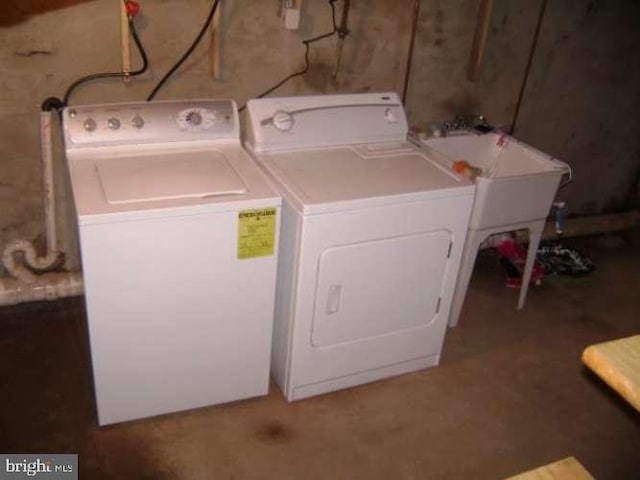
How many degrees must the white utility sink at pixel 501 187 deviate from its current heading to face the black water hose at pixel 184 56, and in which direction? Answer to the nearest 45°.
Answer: approximately 135° to its right

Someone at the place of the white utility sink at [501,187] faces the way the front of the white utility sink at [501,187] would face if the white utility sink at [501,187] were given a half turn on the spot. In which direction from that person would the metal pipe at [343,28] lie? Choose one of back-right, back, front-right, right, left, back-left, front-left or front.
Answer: front-left

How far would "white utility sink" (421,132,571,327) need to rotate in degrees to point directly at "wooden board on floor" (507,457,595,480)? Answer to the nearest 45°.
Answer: approximately 45° to its right

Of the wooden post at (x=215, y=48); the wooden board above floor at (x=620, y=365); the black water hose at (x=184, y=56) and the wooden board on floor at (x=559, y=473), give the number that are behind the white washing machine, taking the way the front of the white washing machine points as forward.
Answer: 2

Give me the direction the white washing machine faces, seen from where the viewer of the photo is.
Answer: facing the viewer

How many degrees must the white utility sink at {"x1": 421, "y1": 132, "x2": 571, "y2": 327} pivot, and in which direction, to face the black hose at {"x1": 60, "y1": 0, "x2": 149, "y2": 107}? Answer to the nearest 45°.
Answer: approximately 90° to its right

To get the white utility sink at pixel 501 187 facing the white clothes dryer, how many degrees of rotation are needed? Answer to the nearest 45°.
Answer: approximately 90° to its right

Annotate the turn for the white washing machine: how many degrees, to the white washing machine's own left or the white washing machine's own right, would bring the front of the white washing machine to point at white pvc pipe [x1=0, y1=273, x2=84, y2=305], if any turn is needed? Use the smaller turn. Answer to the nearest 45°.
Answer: approximately 135° to the white washing machine's own right

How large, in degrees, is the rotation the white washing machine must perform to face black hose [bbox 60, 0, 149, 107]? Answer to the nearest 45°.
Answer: approximately 180°

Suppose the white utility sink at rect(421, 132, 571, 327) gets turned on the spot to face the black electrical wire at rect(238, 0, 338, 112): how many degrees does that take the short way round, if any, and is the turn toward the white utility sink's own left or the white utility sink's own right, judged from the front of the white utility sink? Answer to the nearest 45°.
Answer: approximately 135° to the white utility sink's own right

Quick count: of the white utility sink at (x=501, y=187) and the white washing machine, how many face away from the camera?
0

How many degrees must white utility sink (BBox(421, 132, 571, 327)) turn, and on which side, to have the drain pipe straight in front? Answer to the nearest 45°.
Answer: approximately 90° to its right

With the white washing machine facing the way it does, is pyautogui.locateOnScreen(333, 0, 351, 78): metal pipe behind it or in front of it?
behind

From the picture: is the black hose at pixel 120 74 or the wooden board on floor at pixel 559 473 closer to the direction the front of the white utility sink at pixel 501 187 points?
the wooden board on floor

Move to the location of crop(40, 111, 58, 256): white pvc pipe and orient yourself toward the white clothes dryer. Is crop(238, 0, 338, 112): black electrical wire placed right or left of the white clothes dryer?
left

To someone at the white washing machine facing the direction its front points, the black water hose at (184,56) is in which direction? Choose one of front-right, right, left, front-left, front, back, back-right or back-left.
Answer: back

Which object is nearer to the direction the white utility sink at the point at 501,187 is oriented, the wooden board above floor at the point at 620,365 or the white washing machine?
the wooden board above floor
